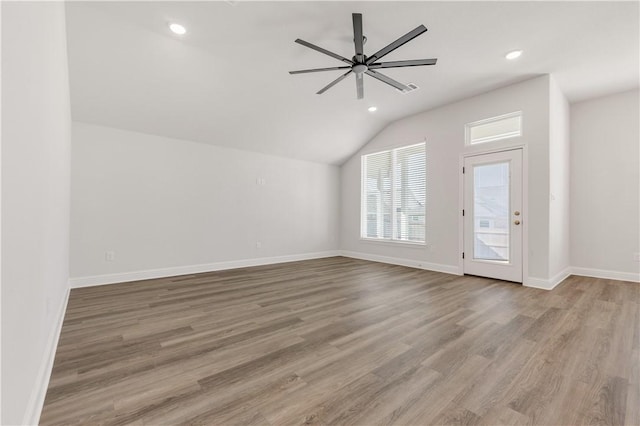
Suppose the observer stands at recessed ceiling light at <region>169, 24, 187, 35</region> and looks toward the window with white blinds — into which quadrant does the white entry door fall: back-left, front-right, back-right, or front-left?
front-right

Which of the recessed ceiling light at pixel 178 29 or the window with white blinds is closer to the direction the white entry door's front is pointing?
the recessed ceiling light

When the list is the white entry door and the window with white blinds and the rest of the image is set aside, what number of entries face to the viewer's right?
0

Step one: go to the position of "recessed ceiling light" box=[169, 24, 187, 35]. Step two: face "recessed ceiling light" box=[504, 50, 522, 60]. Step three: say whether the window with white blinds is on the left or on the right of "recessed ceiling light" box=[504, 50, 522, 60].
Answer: left

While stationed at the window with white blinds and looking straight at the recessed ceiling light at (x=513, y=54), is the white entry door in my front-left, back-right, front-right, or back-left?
front-left

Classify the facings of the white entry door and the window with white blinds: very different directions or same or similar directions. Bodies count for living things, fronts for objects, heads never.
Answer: same or similar directions

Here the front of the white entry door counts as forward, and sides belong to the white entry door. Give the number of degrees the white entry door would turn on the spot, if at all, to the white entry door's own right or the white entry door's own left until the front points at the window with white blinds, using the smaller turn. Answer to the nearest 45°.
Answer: approximately 45° to the white entry door's own right

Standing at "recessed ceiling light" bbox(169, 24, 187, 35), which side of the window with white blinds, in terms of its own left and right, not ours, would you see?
front

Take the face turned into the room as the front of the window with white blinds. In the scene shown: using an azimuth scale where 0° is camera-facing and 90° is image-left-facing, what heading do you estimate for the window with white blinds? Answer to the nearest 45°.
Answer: approximately 45°

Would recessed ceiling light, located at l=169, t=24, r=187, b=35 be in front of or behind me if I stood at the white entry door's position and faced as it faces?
in front

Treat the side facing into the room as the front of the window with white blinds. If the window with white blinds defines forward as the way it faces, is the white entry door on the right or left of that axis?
on its left

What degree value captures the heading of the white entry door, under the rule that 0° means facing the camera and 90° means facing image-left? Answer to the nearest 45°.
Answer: approximately 45°

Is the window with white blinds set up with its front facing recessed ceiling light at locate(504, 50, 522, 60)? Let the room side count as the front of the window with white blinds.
no
